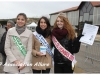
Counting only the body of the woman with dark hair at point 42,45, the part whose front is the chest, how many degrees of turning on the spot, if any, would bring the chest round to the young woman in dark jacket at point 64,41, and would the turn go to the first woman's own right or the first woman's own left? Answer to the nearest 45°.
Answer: approximately 90° to the first woman's own left

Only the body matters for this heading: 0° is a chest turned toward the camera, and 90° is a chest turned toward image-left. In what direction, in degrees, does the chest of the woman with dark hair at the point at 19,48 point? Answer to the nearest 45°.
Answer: approximately 0°

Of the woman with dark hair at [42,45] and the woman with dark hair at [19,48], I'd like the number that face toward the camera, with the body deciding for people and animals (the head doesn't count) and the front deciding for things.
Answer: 2

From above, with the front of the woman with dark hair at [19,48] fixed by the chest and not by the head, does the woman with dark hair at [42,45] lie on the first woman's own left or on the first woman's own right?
on the first woman's own left

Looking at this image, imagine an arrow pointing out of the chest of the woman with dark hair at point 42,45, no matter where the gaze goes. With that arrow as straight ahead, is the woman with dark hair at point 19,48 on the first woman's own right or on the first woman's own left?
on the first woman's own right

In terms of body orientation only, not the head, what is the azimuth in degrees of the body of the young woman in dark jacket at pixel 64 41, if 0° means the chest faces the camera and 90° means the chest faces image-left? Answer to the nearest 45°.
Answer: approximately 45°

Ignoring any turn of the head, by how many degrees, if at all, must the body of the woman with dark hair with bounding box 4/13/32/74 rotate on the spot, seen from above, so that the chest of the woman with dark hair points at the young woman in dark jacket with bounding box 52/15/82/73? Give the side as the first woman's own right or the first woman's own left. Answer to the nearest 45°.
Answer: approximately 90° to the first woman's own left

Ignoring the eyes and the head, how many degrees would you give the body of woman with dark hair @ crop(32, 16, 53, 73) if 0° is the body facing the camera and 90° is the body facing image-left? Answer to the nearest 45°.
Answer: approximately 0°
